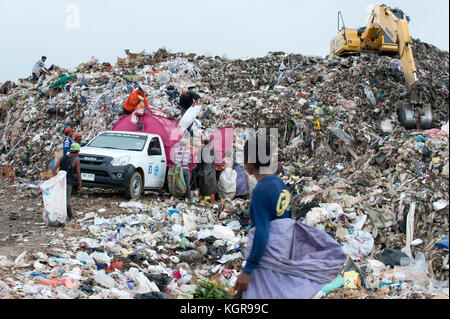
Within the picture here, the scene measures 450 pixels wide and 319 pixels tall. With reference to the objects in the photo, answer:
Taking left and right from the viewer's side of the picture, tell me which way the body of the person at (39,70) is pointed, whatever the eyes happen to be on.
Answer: facing to the right of the viewer

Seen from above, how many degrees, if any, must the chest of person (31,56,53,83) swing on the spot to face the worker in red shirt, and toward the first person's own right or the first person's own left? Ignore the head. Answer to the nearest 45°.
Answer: approximately 90° to the first person's own right

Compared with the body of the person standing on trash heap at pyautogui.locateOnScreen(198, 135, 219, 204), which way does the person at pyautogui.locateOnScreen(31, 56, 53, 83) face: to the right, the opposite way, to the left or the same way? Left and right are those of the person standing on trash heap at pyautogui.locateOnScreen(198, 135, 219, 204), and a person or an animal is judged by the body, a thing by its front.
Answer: to the right

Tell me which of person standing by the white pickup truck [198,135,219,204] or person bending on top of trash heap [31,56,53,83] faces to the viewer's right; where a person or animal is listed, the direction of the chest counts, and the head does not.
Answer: person bending on top of trash heap [31,56,53,83]

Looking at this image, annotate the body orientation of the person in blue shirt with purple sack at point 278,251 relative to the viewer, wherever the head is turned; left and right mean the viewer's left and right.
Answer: facing away from the viewer and to the left of the viewer

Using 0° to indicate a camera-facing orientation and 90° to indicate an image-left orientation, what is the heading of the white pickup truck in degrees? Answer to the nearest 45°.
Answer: approximately 45°
